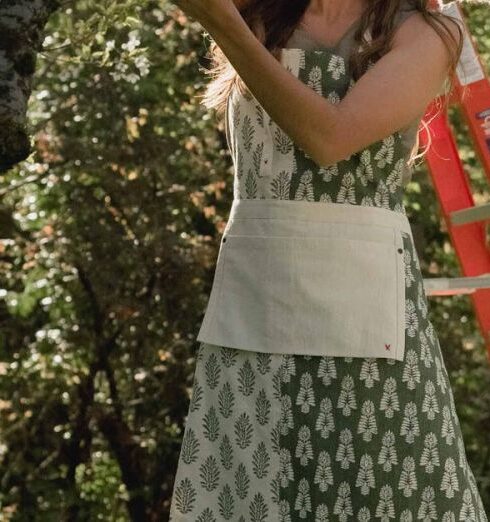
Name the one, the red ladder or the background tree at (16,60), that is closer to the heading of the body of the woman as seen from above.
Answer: the background tree

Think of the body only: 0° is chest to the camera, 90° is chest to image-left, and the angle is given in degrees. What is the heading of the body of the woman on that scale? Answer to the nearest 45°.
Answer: approximately 45°

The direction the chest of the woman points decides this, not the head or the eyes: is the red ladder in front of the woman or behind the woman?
behind

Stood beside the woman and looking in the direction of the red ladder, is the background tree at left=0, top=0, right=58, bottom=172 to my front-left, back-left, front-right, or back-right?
back-left

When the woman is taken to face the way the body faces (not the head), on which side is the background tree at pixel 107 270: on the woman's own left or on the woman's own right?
on the woman's own right
